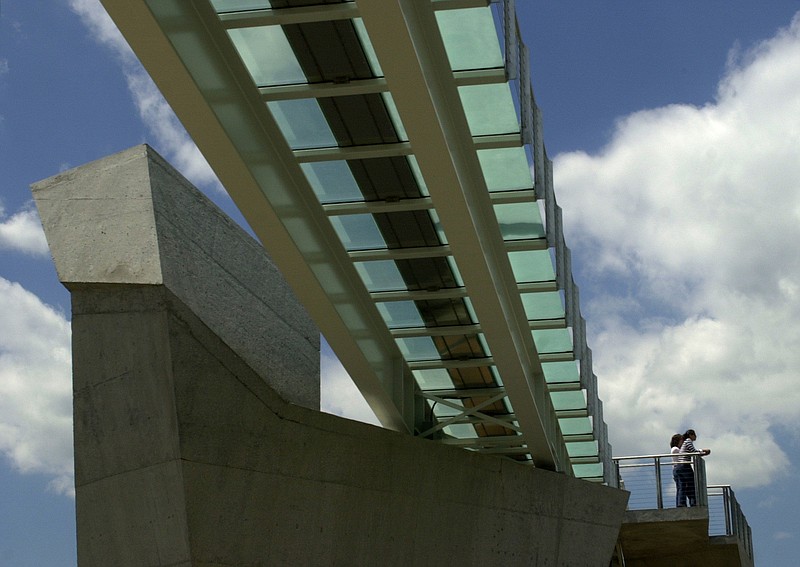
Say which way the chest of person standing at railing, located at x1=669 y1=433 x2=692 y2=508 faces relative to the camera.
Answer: to the viewer's right
